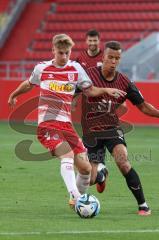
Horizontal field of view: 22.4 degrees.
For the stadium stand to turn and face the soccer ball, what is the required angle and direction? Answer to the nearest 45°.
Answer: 0° — it already faces it

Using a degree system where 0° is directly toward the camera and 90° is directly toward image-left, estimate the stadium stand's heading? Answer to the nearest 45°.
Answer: approximately 0°
